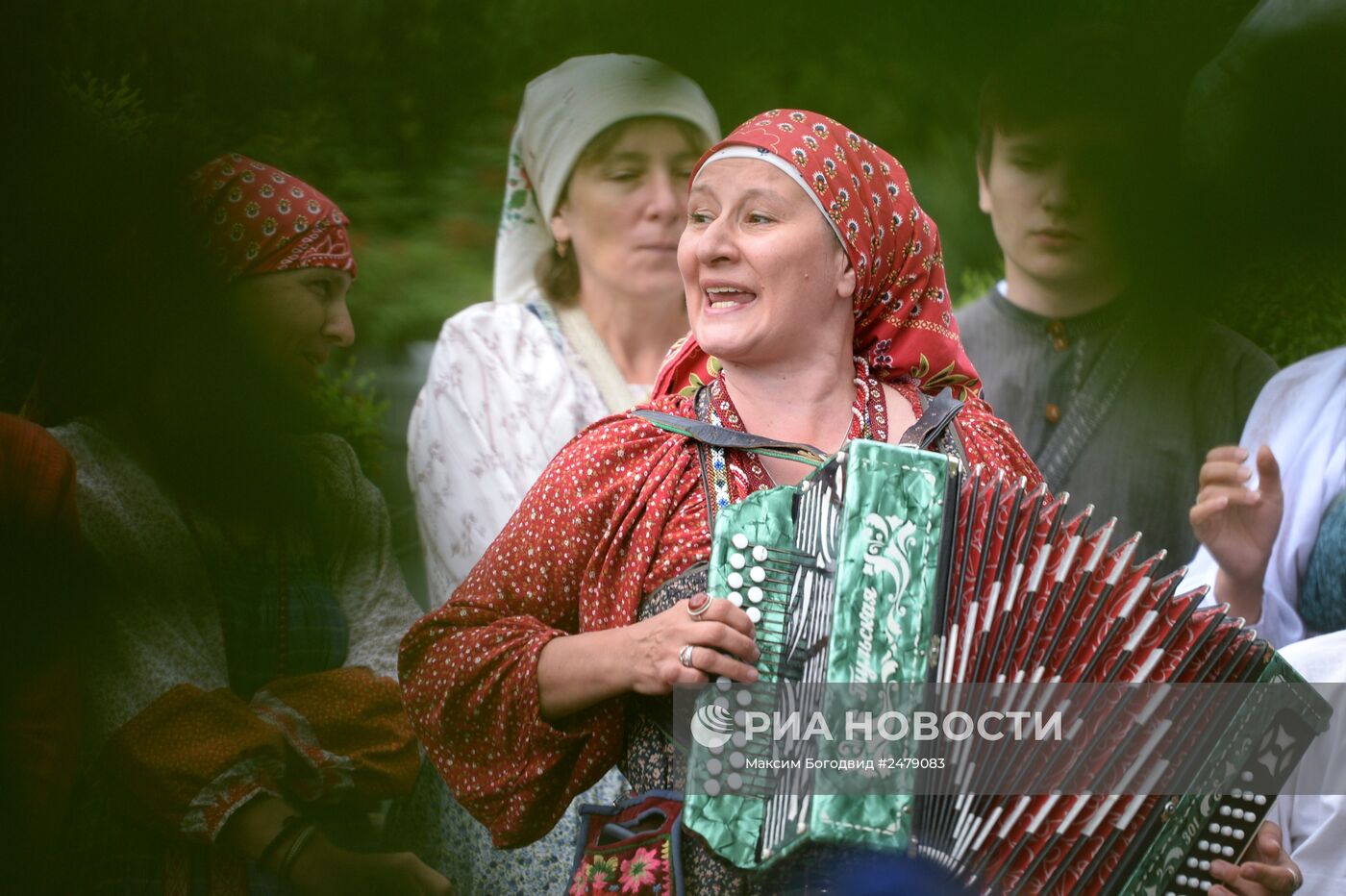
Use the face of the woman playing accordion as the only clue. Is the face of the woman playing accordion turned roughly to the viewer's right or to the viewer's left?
to the viewer's left

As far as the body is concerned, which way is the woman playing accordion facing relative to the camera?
toward the camera
